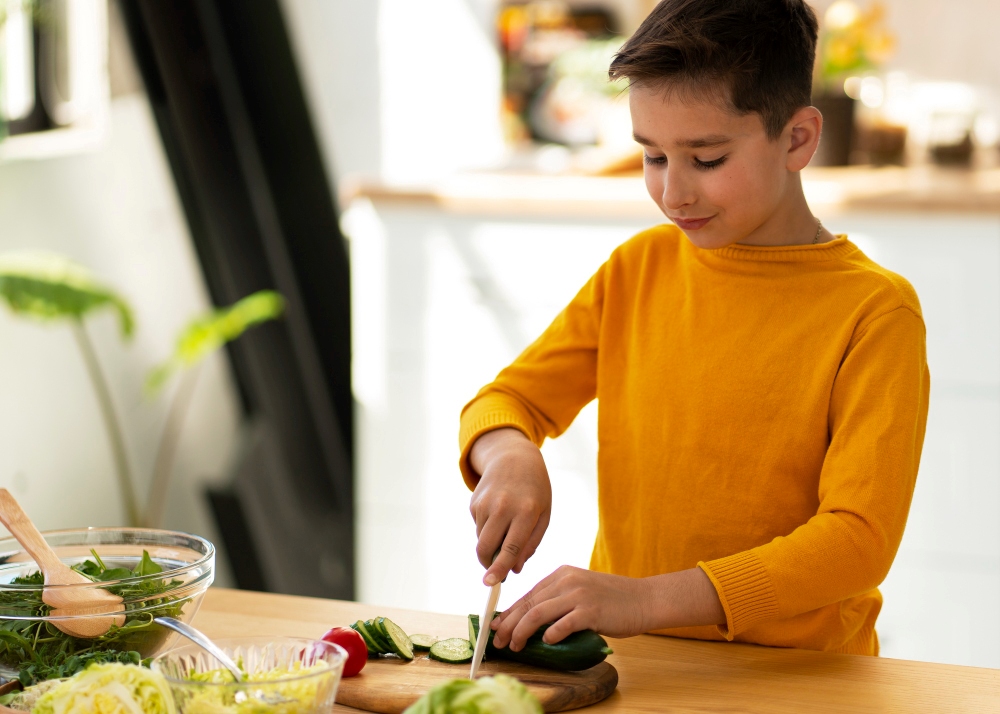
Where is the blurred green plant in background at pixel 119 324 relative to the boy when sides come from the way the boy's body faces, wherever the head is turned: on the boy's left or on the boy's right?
on the boy's right

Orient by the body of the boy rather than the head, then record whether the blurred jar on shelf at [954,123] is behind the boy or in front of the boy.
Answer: behind

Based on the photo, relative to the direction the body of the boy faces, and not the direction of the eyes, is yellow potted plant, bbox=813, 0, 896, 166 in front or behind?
behind

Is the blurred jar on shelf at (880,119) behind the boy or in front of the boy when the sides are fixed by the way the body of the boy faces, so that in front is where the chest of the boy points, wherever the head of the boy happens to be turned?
behind

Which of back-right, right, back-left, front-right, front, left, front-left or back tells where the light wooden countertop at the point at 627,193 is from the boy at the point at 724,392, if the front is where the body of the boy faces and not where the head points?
back-right

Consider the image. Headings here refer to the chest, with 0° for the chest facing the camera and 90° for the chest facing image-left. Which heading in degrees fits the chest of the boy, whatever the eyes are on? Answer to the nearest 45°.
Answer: approximately 45°

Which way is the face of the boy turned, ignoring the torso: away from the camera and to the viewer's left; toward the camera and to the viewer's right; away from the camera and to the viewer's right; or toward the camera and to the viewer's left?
toward the camera and to the viewer's left

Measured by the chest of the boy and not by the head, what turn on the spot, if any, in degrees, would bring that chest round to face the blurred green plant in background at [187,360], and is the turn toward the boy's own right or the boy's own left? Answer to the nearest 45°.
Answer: approximately 90° to the boy's own right

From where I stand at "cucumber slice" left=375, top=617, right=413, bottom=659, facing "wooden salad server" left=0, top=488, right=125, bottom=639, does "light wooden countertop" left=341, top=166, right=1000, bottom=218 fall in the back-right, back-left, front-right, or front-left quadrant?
back-right
